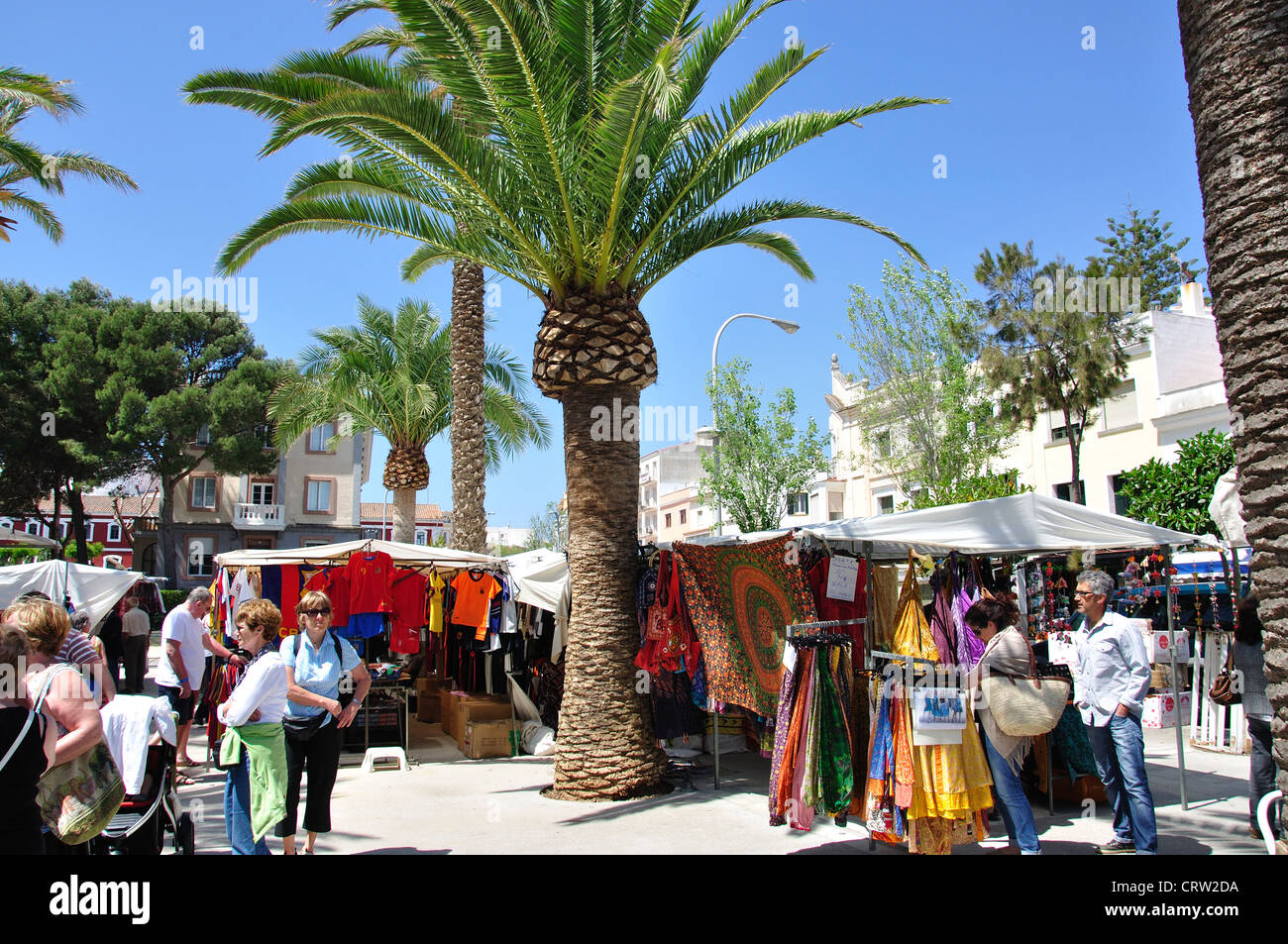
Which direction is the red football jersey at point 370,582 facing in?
toward the camera

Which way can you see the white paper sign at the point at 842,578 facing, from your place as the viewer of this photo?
facing the viewer

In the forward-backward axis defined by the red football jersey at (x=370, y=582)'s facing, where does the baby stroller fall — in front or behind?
in front

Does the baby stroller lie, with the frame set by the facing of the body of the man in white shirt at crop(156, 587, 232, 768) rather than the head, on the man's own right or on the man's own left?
on the man's own right

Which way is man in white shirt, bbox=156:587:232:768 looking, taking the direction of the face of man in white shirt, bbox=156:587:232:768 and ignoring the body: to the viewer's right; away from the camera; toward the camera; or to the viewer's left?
to the viewer's right

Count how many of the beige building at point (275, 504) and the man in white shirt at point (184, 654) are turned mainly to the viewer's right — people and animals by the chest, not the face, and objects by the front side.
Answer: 1

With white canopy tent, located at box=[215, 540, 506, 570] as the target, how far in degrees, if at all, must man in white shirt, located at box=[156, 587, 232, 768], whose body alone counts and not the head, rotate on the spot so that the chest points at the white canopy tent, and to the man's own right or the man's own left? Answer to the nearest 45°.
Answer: approximately 45° to the man's own left

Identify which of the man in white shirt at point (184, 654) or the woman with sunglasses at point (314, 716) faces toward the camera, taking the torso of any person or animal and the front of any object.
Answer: the woman with sunglasses

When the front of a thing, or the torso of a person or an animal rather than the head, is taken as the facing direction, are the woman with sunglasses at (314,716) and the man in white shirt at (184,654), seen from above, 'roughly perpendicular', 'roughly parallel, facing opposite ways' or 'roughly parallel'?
roughly perpendicular

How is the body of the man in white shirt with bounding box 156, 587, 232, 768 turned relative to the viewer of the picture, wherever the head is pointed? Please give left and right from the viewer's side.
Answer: facing to the right of the viewer
